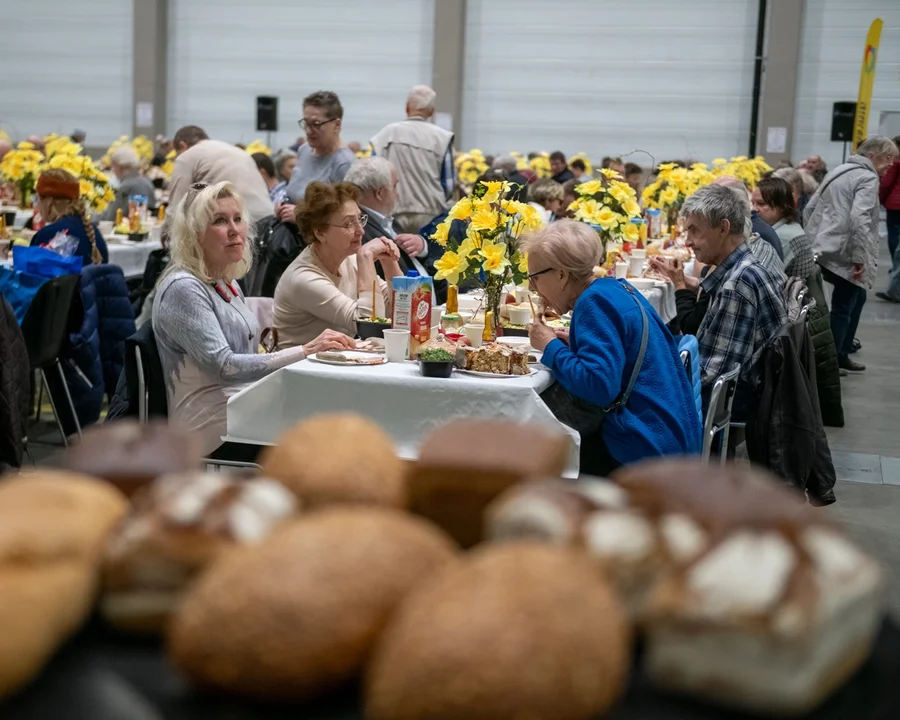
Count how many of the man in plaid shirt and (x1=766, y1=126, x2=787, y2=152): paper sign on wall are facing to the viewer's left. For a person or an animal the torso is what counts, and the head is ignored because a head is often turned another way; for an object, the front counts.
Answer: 1

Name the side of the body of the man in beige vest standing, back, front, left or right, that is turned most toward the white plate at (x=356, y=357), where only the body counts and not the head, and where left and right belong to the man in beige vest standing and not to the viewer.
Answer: back

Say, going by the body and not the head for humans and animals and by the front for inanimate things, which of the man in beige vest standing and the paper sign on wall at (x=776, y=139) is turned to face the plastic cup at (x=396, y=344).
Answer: the paper sign on wall

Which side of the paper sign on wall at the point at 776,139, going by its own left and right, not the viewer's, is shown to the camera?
front

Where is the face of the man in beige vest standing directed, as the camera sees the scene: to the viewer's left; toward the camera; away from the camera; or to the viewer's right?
away from the camera

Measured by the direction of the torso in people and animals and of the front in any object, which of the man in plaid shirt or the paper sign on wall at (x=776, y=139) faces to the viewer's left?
the man in plaid shirt

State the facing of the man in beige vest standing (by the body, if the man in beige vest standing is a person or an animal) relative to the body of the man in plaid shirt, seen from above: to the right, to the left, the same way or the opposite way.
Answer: to the right

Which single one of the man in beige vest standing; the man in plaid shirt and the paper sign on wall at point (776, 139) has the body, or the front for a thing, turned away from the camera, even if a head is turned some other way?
the man in beige vest standing

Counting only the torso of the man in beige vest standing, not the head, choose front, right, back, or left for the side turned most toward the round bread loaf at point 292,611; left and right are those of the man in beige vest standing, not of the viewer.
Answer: back

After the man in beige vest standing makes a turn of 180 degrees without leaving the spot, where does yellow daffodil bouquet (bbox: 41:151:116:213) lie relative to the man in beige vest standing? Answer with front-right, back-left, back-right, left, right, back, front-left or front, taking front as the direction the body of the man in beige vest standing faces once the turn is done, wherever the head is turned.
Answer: right

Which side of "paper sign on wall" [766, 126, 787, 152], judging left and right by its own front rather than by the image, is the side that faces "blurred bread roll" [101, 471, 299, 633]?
front

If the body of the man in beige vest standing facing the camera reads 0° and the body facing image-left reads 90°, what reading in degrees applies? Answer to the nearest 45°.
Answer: approximately 180°

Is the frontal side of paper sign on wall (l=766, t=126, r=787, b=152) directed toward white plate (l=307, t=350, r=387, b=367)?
yes

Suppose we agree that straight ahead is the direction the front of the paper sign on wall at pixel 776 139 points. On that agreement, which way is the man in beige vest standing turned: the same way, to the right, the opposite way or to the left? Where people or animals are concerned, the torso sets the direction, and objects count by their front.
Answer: the opposite way

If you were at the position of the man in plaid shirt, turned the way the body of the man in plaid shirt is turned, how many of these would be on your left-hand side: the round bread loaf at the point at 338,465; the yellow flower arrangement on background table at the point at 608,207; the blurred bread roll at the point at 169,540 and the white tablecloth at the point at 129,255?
2

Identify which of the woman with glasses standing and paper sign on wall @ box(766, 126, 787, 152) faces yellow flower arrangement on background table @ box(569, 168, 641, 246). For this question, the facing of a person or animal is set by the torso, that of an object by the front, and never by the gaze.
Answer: the paper sign on wall

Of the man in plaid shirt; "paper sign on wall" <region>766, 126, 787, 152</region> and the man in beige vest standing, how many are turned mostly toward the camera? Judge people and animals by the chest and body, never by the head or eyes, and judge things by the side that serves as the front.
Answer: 1

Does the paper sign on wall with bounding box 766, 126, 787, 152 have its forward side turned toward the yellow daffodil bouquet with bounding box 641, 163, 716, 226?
yes

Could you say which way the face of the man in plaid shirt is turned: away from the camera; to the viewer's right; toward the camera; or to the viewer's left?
to the viewer's left

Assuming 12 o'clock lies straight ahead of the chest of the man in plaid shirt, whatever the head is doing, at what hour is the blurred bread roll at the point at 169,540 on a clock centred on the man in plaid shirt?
The blurred bread roll is roughly at 9 o'clock from the man in plaid shirt.
